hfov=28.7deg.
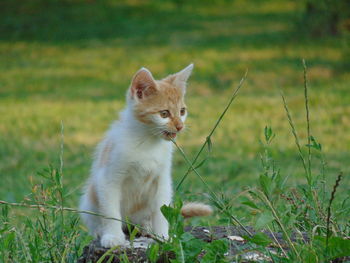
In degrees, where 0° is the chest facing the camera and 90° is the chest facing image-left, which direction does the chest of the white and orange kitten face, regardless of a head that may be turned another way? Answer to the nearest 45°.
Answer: approximately 315°
